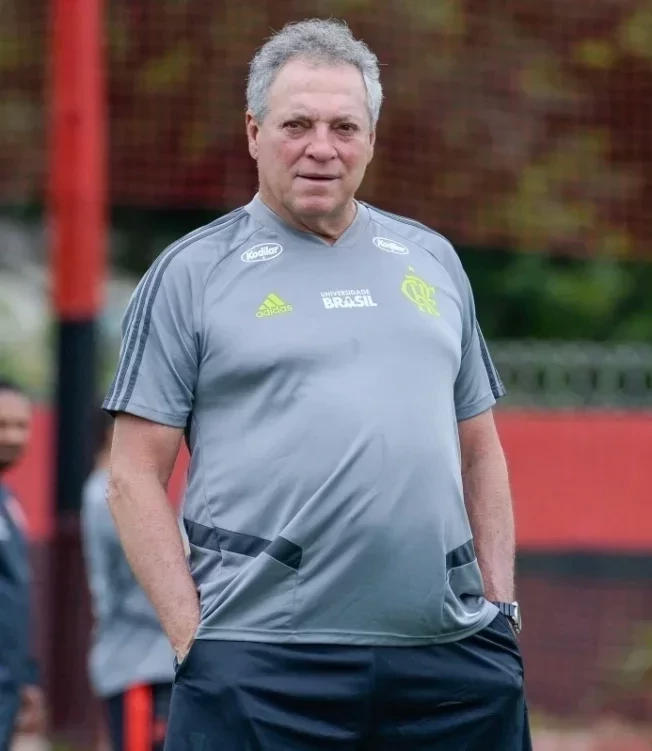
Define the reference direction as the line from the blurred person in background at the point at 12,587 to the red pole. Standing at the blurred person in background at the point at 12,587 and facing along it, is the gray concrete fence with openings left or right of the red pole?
right
